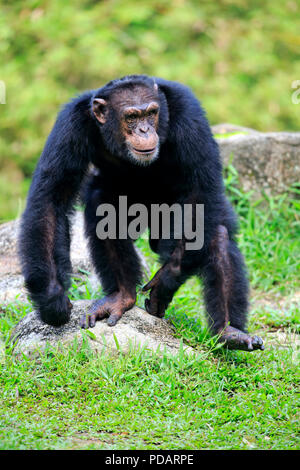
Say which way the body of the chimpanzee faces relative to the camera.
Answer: toward the camera

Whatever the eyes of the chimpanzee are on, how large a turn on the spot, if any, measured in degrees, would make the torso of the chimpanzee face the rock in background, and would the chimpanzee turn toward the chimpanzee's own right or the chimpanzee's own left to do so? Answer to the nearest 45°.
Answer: approximately 135° to the chimpanzee's own left
